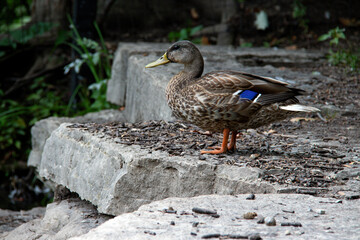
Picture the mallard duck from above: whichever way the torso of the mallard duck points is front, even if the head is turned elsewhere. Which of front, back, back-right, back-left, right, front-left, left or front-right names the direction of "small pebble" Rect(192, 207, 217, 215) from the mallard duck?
left

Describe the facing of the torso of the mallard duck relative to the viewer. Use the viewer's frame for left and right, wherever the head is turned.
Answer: facing to the left of the viewer

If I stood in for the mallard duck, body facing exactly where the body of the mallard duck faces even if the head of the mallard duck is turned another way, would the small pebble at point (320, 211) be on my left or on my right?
on my left

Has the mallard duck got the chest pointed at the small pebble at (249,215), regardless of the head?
no

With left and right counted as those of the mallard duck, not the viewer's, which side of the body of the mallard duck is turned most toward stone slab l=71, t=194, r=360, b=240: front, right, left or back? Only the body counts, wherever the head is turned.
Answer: left

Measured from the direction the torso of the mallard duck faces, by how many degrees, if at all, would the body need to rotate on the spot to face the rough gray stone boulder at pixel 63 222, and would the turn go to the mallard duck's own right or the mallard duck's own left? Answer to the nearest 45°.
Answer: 0° — it already faces it

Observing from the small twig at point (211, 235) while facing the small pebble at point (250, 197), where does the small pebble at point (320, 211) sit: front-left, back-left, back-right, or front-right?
front-right

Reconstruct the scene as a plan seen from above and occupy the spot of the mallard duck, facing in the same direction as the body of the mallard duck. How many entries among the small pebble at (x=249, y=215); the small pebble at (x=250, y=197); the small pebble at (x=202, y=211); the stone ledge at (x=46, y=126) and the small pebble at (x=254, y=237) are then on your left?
4

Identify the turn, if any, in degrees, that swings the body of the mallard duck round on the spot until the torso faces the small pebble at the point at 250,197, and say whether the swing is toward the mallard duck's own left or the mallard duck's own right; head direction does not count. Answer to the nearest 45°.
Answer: approximately 90° to the mallard duck's own left

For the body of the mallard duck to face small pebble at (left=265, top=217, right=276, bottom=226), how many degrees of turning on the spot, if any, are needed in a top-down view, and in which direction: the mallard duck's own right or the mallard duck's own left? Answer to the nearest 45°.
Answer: approximately 90° to the mallard duck's own left

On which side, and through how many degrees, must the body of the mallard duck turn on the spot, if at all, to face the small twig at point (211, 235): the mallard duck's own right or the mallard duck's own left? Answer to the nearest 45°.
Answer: approximately 90° to the mallard duck's own left

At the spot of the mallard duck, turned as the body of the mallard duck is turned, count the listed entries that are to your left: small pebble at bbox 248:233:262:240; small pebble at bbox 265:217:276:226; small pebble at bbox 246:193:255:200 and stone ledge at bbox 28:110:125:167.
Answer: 3

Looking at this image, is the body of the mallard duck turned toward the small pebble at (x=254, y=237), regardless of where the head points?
no
